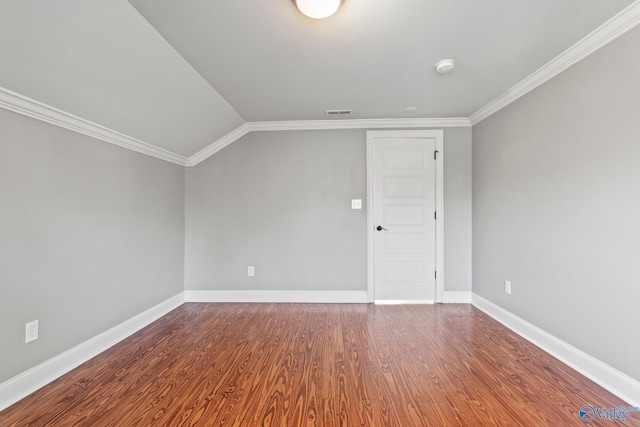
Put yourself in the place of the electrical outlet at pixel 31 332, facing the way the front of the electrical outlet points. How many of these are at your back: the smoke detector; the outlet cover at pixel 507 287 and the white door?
0

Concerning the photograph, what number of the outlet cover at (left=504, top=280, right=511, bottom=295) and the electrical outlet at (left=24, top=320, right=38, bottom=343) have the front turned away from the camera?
0

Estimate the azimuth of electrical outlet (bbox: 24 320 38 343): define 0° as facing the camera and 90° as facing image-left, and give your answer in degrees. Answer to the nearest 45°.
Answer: approximately 315°

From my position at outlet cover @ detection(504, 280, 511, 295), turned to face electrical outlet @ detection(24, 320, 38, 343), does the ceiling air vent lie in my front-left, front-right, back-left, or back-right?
front-right

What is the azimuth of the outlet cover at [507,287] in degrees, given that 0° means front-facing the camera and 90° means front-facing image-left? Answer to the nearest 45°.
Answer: approximately 45°

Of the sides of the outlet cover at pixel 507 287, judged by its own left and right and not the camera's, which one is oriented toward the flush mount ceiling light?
front

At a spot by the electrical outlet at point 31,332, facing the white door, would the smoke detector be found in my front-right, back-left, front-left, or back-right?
front-right

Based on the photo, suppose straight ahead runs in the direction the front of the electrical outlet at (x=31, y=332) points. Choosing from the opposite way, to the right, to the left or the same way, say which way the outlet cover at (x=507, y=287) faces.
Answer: the opposite way

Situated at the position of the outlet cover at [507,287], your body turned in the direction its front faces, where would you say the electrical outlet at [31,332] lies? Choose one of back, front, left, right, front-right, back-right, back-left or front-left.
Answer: front
